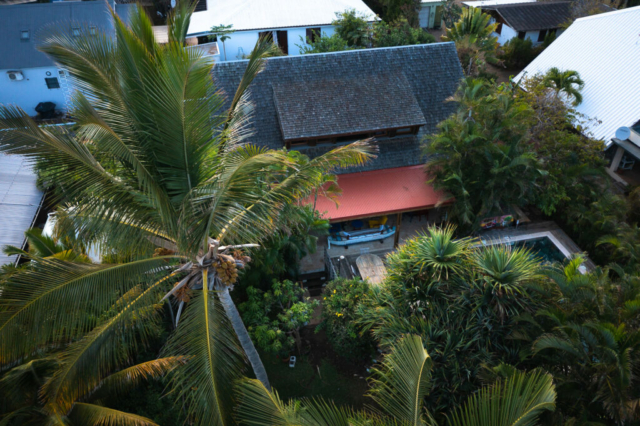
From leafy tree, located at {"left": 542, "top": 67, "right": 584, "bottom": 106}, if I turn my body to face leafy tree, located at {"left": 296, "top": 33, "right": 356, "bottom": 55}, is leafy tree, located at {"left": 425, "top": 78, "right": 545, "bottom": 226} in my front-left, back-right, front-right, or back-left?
front-left

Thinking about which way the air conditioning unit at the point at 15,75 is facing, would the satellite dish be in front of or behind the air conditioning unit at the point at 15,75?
in front

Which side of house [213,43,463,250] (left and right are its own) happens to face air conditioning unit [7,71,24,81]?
right

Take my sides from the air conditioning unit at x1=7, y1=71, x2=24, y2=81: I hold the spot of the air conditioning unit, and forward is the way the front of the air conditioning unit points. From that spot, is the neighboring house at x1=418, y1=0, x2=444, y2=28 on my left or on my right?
on my left

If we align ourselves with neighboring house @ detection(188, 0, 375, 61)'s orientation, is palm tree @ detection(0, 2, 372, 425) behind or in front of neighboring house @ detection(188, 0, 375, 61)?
in front

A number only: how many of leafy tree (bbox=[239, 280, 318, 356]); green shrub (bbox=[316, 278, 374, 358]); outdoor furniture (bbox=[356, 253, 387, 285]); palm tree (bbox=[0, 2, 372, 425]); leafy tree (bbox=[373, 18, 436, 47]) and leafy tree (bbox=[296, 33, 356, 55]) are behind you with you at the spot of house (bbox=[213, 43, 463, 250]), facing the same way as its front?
2

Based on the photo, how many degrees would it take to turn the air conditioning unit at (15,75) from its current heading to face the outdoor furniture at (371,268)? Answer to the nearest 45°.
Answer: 0° — it already faces it

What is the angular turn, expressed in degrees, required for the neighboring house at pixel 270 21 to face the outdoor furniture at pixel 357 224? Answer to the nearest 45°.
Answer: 0° — it already faces it

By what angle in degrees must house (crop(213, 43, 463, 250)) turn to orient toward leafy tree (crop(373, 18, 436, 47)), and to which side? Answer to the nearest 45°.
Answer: approximately 180°

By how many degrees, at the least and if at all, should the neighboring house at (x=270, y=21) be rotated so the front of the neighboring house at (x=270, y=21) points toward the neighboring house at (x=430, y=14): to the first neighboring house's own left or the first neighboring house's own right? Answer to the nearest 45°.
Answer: approximately 135° to the first neighboring house's own left

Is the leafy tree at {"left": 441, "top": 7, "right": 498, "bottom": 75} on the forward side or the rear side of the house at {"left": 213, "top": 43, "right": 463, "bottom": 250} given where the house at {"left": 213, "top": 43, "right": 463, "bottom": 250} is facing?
on the rear side

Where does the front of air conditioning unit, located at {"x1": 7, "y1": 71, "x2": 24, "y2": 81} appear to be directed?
toward the camera

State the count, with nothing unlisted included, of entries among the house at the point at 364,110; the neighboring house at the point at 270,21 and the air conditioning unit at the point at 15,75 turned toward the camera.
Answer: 3

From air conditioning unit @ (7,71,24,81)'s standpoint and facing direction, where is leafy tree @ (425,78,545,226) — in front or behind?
in front

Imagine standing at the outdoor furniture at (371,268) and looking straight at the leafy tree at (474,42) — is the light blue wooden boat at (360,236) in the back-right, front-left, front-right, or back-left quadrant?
front-left

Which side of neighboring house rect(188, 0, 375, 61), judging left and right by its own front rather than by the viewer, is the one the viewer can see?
front
